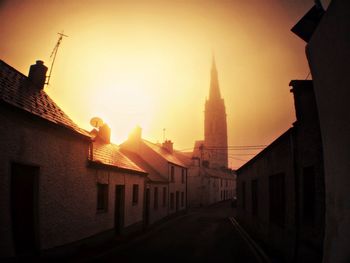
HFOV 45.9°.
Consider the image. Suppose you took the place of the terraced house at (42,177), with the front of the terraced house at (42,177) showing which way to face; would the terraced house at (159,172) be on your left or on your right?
on your left

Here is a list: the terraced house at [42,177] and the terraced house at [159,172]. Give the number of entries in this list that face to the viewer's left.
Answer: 0

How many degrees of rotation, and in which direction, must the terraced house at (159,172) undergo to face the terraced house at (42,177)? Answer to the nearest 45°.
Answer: approximately 45° to its right

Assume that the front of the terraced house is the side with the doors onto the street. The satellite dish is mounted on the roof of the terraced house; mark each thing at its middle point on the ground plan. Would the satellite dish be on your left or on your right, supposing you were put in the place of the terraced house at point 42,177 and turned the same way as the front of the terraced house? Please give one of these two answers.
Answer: on your left

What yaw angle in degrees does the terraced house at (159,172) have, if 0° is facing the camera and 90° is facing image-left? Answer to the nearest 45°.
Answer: approximately 315°

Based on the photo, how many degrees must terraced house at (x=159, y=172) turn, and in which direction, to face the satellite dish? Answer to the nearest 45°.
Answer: approximately 45° to its right
